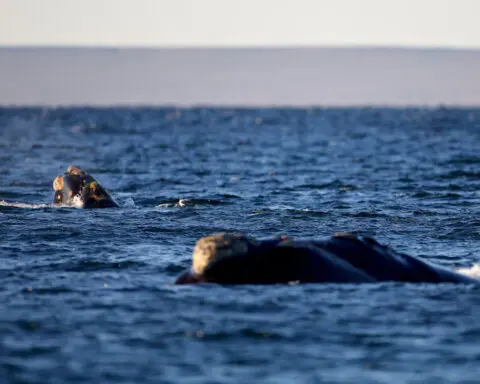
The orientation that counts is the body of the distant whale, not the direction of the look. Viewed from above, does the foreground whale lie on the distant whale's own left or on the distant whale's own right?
on the distant whale's own left

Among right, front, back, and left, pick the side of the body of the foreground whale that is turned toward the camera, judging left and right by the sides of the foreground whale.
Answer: left

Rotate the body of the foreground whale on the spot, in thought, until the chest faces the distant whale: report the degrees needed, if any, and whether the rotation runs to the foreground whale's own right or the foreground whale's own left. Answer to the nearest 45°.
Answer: approximately 45° to the foreground whale's own right
